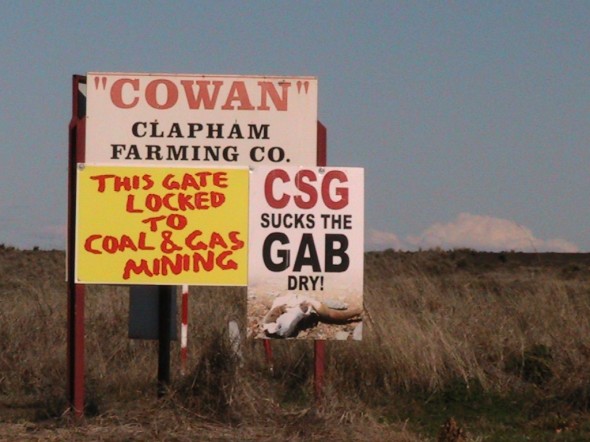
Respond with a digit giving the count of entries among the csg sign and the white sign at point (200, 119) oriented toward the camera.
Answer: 2

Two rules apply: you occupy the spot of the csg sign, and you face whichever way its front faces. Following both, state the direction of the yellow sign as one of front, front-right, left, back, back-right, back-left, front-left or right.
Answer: right

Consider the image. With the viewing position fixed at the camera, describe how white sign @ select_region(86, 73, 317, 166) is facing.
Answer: facing the viewer

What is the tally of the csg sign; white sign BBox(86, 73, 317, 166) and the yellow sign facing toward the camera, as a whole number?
3

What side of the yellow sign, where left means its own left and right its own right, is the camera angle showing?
front

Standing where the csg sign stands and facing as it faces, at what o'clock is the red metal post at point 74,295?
The red metal post is roughly at 3 o'clock from the csg sign.

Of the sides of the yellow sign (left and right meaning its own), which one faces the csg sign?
left
